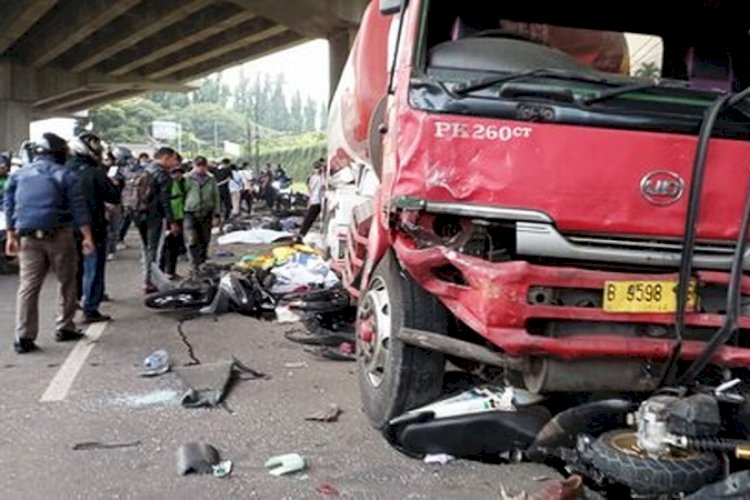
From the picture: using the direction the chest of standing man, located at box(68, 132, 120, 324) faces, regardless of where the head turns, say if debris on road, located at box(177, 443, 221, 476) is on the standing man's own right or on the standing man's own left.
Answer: on the standing man's own right

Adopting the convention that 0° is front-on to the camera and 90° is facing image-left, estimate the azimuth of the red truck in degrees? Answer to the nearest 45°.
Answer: approximately 0°

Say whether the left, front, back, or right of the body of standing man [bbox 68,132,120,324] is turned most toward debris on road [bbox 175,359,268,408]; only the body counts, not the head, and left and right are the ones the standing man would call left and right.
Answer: right

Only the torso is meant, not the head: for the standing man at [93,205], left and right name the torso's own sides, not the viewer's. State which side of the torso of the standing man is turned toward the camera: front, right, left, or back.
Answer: right

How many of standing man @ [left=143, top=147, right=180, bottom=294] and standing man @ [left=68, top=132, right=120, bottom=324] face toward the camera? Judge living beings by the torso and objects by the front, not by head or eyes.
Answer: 0

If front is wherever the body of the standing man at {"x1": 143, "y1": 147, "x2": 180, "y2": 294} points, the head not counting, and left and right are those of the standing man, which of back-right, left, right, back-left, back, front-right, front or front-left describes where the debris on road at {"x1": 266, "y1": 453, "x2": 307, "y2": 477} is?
right

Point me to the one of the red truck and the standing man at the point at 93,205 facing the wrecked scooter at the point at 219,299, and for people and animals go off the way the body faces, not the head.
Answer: the standing man

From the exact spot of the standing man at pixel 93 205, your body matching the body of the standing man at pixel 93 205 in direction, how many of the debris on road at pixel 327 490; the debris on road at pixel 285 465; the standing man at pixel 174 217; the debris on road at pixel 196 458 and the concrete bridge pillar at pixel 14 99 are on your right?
3

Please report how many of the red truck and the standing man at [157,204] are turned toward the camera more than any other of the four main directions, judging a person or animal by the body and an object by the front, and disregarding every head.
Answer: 1

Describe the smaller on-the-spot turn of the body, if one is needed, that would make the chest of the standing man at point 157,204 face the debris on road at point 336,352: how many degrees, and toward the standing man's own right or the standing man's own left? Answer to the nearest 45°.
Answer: approximately 90° to the standing man's own right
